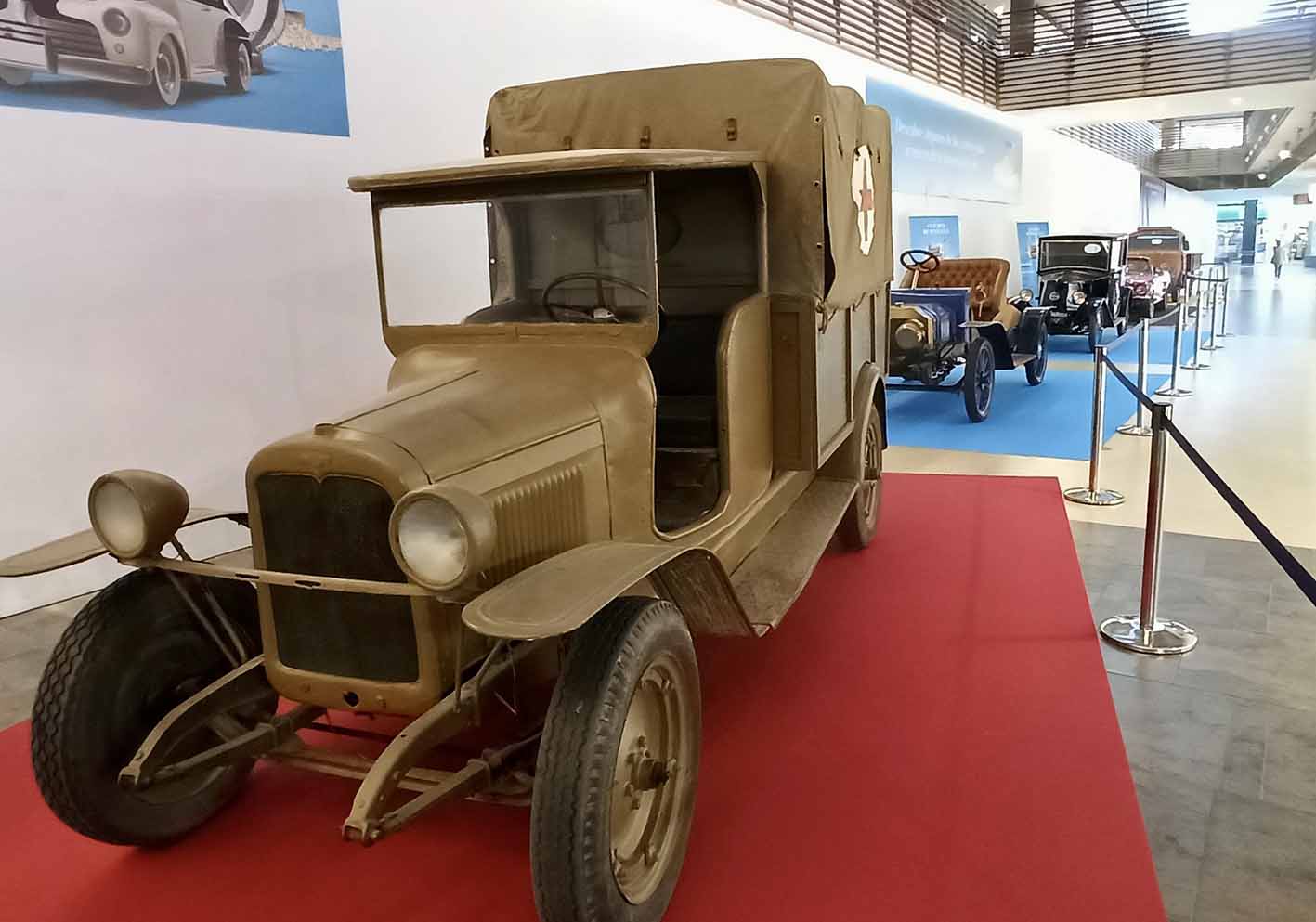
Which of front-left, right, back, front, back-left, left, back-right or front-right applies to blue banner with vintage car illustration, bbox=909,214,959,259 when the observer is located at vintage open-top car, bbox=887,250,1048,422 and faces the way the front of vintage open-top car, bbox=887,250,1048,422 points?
back-right

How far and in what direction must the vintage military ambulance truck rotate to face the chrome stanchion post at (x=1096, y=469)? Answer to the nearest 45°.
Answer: approximately 180°

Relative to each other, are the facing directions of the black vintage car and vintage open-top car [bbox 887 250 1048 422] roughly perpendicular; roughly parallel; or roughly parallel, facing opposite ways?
roughly parallel

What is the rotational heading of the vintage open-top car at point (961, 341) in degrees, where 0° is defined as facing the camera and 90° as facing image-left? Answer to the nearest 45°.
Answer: approximately 45°

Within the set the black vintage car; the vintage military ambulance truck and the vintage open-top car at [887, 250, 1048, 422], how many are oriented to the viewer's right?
0

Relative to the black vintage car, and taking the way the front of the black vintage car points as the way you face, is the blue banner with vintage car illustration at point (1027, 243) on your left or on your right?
on your right

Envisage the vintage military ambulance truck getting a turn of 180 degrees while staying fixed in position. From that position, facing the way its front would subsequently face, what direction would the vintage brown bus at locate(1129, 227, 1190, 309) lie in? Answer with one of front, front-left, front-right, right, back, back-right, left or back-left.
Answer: front

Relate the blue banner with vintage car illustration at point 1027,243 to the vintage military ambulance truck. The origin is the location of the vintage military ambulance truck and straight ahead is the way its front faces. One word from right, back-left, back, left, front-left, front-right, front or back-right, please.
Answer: back

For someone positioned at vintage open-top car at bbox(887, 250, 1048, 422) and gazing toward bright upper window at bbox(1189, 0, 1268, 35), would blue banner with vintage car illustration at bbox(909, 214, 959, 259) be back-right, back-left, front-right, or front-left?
front-left

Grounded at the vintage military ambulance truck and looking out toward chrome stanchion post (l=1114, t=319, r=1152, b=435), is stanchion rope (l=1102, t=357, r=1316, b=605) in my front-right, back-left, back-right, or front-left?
front-right

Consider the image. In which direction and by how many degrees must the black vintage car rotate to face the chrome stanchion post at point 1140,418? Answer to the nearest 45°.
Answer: approximately 45° to its left

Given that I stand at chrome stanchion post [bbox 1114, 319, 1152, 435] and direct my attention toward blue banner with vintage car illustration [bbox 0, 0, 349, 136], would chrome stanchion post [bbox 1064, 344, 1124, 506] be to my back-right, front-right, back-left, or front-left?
front-left

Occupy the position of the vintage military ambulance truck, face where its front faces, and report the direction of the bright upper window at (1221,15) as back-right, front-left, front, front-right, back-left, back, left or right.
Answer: back

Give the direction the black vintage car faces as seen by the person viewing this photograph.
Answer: facing the viewer and to the left of the viewer

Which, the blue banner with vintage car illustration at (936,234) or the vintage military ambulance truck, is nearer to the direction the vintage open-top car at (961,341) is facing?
the vintage military ambulance truck

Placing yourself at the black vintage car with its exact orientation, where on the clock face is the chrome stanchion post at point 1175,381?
The chrome stanchion post is roughly at 10 o'clock from the black vintage car.
